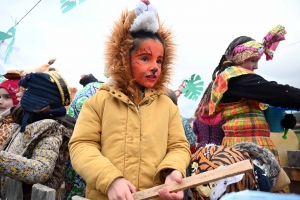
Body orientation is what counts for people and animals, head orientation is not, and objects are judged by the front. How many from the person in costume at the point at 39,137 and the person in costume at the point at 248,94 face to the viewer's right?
1
